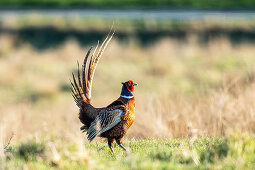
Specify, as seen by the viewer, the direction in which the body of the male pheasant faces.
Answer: to the viewer's right
